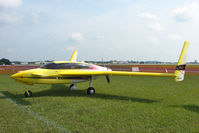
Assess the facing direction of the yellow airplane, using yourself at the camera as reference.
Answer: facing the viewer and to the left of the viewer
